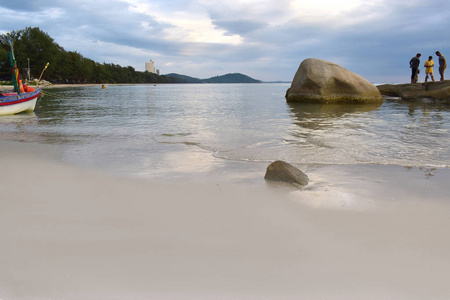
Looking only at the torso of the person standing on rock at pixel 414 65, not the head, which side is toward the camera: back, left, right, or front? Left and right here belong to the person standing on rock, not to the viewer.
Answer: right

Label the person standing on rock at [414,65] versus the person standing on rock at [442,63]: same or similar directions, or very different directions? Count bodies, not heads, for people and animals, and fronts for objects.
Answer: very different directions

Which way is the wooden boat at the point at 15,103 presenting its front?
to the viewer's right

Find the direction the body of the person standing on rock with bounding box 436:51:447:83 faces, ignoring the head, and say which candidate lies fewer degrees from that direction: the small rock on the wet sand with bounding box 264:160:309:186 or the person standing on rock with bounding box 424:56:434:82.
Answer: the person standing on rock

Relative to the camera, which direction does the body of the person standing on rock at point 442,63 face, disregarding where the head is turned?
to the viewer's left

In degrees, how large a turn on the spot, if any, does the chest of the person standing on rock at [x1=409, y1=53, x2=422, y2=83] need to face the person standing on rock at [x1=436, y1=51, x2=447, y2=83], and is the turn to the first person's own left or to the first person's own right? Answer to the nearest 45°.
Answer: approximately 45° to the first person's own right
